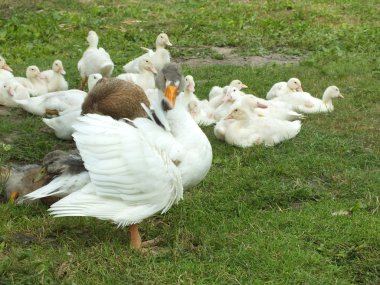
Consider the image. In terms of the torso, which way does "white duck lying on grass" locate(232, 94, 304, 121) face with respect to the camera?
to the viewer's left

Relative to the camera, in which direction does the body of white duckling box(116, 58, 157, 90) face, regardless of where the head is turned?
to the viewer's right

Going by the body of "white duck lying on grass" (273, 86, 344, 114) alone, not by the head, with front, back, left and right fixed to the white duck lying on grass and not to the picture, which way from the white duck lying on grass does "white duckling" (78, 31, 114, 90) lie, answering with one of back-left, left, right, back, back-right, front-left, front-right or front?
back

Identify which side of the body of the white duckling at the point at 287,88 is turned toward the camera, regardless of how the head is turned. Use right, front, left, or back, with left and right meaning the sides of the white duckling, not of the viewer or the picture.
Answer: right

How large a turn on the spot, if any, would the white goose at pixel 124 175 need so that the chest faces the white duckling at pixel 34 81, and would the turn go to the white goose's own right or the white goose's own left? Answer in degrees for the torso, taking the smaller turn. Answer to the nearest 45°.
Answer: approximately 90° to the white goose's own left

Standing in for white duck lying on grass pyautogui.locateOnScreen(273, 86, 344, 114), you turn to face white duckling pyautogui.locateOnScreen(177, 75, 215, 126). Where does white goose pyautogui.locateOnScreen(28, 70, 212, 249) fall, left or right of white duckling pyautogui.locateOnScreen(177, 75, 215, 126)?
left

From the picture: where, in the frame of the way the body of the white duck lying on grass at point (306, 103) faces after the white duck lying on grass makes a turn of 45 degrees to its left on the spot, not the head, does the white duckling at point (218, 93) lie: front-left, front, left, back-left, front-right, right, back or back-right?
back-left

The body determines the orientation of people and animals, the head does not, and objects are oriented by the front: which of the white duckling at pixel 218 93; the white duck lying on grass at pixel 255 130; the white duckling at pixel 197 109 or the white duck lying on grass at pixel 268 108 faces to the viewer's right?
the white duckling at pixel 218 93

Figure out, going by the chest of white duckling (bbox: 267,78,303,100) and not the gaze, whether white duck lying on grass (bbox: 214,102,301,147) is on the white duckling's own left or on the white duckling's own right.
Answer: on the white duckling's own right

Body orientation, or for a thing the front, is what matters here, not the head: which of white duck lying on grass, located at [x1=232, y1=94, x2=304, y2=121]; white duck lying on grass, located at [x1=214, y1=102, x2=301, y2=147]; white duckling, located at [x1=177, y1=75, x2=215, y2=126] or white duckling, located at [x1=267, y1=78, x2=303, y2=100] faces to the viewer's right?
white duckling, located at [x1=267, y1=78, x2=303, y2=100]

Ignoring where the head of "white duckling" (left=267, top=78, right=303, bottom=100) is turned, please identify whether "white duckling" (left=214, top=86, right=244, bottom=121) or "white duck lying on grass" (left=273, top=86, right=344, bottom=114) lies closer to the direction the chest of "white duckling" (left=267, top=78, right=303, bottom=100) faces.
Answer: the white duck lying on grass
